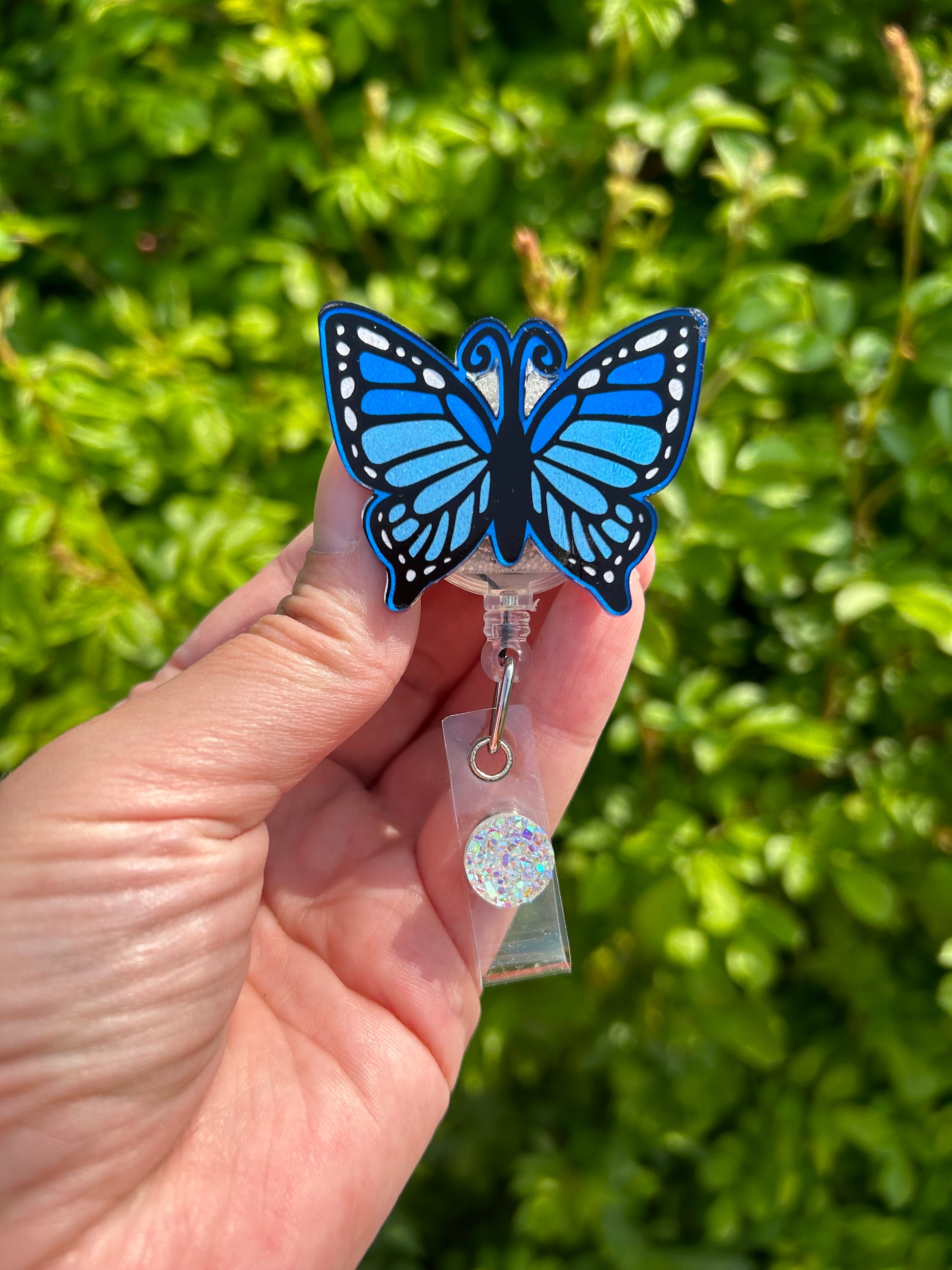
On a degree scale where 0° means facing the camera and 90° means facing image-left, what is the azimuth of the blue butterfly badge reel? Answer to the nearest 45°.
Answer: approximately 0°
